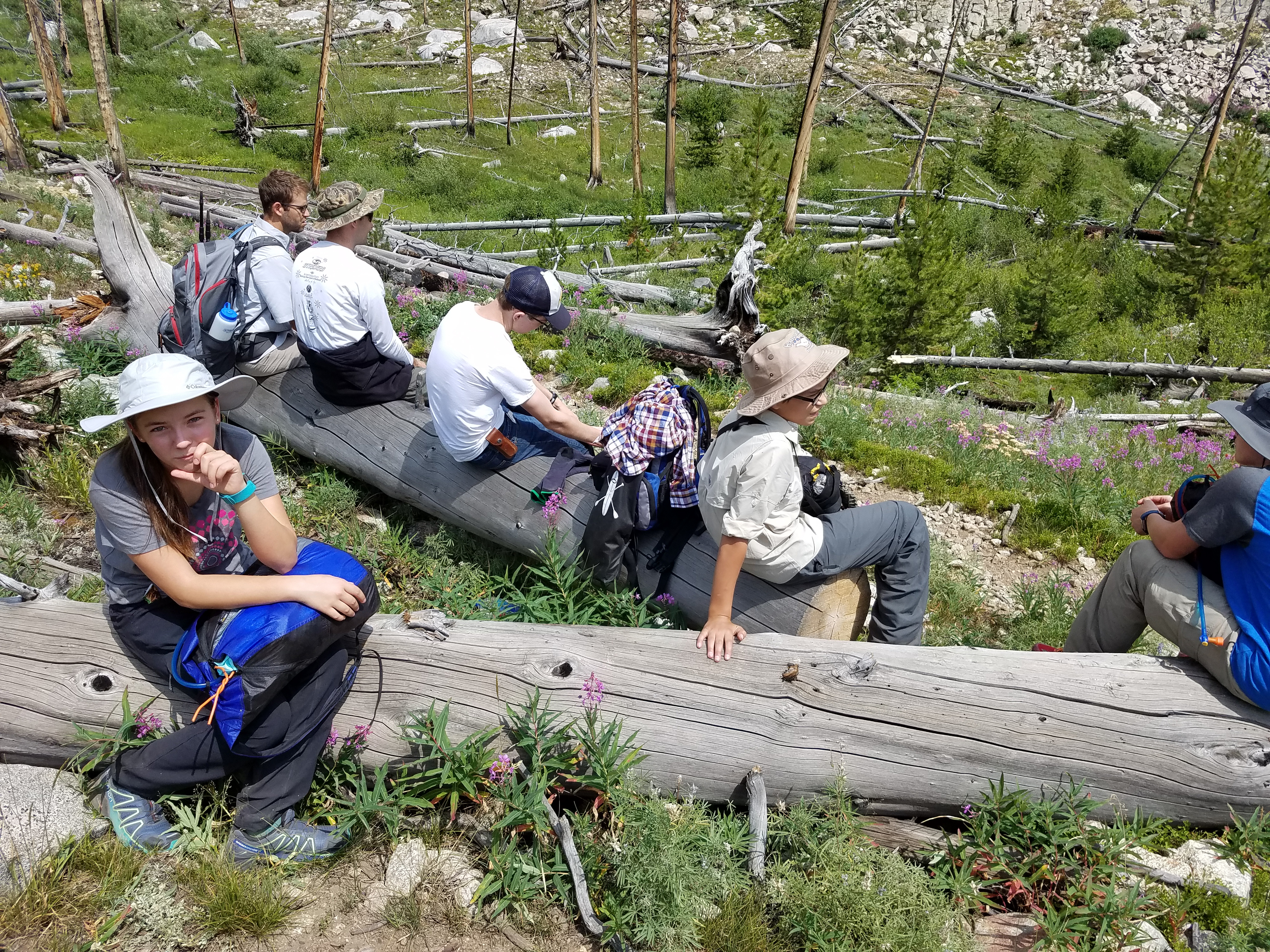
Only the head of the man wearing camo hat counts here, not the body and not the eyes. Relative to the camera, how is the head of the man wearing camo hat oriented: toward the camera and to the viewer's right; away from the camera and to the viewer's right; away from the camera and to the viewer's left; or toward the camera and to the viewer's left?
away from the camera and to the viewer's right

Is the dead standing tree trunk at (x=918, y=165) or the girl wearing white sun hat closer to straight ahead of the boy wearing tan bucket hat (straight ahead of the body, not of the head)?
the dead standing tree trunk

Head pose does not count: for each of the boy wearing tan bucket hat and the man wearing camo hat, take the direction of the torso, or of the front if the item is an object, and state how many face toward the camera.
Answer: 0

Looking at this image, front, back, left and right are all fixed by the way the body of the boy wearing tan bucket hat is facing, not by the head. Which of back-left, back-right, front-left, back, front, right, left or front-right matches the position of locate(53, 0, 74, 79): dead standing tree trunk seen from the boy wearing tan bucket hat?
back-left

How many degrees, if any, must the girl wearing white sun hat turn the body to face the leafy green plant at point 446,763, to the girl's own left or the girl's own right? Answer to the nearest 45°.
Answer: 0° — they already face it

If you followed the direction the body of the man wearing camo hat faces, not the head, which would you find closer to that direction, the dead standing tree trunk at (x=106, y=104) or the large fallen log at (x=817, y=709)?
the dead standing tree trunk

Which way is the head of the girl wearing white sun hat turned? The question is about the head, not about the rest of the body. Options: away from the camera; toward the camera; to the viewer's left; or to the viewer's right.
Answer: toward the camera

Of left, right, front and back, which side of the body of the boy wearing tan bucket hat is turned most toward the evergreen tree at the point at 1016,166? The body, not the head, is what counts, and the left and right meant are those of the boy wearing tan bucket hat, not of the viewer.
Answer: left

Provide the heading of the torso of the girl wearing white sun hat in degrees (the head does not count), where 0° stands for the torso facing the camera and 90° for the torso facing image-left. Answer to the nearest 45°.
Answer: approximately 315°

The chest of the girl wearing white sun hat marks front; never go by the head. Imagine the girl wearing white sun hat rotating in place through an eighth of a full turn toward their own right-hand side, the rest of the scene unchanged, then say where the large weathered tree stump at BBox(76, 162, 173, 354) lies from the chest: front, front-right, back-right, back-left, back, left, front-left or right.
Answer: back

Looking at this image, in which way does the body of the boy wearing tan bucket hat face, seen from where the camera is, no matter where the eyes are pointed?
to the viewer's right

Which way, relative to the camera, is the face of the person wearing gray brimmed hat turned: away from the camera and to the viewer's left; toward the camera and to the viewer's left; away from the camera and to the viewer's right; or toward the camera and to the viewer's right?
away from the camera and to the viewer's left

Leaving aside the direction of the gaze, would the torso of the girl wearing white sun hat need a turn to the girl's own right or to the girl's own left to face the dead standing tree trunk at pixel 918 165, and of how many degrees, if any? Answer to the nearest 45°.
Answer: approximately 90° to the girl's own left

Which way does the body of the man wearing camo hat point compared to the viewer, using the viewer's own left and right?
facing away from the viewer and to the right of the viewer

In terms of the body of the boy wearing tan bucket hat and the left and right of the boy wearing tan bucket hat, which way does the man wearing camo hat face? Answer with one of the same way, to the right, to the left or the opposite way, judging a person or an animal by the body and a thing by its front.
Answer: to the left
